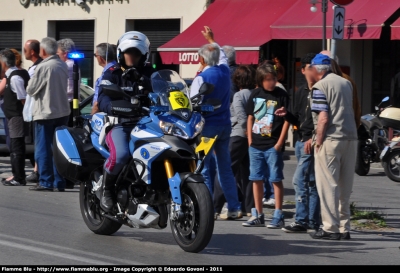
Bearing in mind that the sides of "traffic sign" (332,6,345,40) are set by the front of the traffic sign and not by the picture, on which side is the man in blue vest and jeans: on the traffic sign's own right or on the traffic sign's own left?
on the traffic sign's own right

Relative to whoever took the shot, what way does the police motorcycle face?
facing the viewer and to the right of the viewer

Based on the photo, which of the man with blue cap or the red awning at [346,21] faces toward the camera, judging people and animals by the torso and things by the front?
the red awning

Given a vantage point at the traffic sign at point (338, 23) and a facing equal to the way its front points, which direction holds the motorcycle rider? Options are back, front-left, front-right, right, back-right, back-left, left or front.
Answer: front-right

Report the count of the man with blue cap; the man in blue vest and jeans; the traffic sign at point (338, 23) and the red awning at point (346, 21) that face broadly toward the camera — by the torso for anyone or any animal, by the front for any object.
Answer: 2

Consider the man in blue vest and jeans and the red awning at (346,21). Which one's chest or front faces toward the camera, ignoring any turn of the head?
the red awning

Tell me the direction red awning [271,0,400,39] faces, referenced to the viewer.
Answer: facing the viewer

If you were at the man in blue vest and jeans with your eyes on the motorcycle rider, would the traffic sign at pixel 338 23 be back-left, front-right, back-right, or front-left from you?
back-left

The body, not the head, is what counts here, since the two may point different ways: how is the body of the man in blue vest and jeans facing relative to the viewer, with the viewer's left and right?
facing away from the viewer and to the left of the viewer

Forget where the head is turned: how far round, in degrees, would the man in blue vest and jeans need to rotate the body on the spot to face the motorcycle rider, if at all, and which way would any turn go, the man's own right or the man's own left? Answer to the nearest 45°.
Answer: approximately 90° to the man's own left

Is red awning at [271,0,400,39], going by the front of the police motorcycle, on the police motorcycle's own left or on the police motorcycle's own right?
on the police motorcycle's own left

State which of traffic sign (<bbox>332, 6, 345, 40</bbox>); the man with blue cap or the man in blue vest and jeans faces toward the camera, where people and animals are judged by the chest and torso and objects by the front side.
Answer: the traffic sign

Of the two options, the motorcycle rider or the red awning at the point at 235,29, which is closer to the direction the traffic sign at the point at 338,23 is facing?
the motorcycle rider

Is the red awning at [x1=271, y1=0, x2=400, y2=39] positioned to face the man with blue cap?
yes

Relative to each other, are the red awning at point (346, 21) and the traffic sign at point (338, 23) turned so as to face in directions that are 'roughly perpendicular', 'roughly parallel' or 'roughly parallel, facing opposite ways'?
roughly parallel

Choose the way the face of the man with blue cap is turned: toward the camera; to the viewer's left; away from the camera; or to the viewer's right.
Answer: to the viewer's left

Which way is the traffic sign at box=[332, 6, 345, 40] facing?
toward the camera

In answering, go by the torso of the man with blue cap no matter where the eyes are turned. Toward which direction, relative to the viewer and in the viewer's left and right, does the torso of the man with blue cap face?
facing away from the viewer and to the left of the viewer
